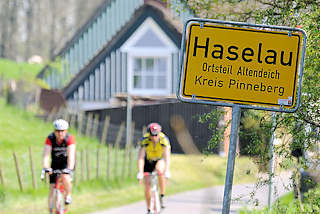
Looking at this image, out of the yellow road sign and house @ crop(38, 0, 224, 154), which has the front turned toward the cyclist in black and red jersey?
the house

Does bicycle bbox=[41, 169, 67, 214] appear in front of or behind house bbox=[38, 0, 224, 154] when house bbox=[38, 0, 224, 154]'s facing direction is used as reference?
in front

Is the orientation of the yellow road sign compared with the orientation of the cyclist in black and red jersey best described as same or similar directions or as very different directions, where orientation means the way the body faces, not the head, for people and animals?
same or similar directions

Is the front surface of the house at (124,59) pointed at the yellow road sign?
yes

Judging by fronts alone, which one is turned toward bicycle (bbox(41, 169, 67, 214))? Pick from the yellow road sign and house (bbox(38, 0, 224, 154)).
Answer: the house

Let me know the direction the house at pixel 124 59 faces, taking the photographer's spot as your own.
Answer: facing the viewer

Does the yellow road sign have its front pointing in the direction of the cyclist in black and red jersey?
no

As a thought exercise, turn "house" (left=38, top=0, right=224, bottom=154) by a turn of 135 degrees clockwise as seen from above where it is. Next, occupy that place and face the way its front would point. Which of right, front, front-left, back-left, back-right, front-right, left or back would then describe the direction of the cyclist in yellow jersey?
back-left

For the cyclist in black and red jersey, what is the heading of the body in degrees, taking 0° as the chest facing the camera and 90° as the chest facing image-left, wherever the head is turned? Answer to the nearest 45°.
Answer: approximately 0°

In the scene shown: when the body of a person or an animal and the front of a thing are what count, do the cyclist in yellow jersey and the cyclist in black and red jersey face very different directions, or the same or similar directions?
same or similar directions

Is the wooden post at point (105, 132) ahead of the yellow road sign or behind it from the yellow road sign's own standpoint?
behind

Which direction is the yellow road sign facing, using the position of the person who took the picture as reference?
facing the viewer

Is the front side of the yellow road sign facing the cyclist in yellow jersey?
no

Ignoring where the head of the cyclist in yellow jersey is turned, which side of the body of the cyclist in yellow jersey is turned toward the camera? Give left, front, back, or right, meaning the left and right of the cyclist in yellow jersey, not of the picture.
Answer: front

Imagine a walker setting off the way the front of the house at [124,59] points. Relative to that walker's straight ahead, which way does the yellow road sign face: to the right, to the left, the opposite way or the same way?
the same way

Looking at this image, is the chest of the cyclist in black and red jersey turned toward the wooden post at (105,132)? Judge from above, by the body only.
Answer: no

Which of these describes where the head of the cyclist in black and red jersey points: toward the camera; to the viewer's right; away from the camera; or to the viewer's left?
toward the camera

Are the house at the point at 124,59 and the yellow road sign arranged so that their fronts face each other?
no

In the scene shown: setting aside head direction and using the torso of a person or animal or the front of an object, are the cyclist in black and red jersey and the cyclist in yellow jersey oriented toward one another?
no
